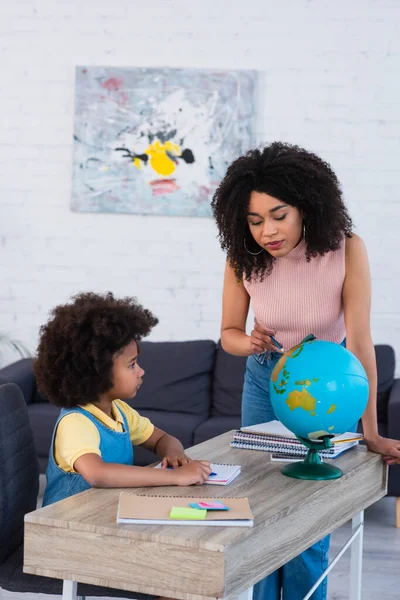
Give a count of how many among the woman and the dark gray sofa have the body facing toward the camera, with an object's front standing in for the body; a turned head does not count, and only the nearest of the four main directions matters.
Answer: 2

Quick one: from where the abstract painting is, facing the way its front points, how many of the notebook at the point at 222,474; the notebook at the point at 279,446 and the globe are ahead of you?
3

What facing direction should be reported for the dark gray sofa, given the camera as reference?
facing the viewer

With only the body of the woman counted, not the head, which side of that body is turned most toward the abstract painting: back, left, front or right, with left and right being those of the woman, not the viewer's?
back

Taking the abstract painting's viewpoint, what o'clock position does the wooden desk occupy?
The wooden desk is roughly at 12 o'clock from the abstract painting.

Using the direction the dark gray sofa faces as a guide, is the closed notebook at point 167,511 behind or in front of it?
in front

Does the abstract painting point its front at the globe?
yes

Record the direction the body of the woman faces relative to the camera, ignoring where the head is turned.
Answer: toward the camera

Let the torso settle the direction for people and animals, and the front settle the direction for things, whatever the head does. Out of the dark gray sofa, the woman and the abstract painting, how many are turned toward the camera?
3

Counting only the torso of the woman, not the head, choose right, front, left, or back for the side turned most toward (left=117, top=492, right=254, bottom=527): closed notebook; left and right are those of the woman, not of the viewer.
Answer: front

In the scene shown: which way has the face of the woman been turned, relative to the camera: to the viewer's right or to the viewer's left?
to the viewer's left

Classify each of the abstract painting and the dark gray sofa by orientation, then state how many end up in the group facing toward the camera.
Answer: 2

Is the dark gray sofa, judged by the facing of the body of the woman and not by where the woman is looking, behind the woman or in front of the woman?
behind

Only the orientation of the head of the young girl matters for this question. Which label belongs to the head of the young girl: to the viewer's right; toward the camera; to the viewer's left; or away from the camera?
to the viewer's right

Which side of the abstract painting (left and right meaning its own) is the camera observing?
front
